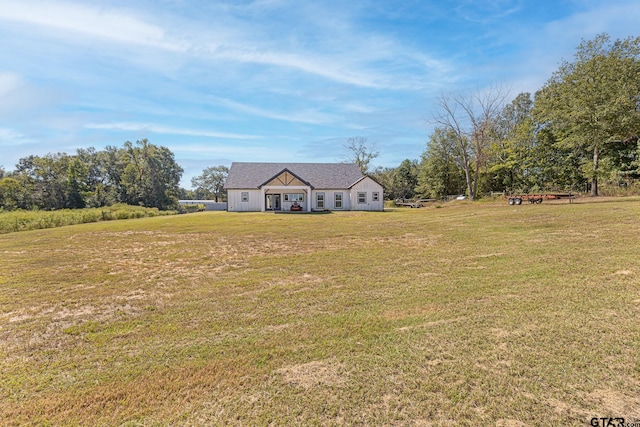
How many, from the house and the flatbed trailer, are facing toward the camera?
1

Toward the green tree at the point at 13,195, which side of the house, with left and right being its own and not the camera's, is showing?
right

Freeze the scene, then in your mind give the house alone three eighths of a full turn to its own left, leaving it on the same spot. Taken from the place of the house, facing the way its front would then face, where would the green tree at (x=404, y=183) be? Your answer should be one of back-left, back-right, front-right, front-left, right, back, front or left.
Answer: front

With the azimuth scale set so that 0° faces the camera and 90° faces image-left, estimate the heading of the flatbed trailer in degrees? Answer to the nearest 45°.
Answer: approximately 270°

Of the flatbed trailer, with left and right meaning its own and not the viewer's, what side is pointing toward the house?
back

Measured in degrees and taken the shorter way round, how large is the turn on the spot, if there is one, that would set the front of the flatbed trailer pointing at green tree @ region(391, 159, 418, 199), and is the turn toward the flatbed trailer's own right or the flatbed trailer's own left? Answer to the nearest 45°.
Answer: approximately 135° to the flatbed trailer's own left

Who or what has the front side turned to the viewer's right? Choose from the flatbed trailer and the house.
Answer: the flatbed trailer

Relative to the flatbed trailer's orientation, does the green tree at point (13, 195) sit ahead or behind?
behind

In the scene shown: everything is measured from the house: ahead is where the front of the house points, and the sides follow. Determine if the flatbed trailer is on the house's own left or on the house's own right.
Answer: on the house's own left

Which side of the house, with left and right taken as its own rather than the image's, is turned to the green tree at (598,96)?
left

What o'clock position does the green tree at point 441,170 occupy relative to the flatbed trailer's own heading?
The green tree is roughly at 8 o'clock from the flatbed trailer.

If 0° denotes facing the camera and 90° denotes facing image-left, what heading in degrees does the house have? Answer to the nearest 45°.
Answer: approximately 0°

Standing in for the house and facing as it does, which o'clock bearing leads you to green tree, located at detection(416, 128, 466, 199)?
The green tree is roughly at 8 o'clock from the house.

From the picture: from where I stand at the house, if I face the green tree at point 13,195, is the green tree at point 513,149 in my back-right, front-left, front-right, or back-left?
back-right
